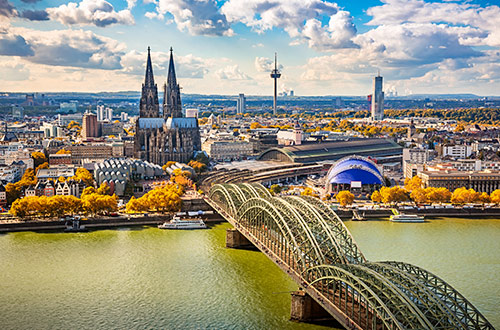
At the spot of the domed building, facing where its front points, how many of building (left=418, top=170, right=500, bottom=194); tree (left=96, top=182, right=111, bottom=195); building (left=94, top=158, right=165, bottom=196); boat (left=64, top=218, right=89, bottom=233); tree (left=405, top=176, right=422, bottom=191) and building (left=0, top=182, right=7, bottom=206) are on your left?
2

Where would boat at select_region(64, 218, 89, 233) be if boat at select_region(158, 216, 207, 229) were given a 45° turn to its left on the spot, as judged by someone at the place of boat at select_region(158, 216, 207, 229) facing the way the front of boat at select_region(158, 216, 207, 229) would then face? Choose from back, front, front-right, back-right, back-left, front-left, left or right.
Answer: front-right

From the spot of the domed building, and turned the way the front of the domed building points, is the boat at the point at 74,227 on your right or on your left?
on your right

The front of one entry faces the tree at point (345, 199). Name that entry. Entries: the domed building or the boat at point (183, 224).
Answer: the domed building

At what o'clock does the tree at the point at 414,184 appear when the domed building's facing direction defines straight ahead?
The tree is roughly at 9 o'clock from the domed building.

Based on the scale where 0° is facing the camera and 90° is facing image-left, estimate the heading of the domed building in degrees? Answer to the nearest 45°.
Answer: approximately 0°

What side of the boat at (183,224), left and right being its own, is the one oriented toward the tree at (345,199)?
back

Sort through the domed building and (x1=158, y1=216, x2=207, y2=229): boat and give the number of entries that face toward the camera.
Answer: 1

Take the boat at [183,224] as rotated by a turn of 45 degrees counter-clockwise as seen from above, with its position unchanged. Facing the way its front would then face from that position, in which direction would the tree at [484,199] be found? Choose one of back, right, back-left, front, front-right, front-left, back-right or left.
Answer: back-left

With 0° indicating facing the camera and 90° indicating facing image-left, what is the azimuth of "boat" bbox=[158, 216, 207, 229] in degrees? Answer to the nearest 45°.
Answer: approximately 90°

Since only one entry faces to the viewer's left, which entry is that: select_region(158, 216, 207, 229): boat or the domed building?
the boat

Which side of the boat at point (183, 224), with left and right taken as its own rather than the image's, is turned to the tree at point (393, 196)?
back

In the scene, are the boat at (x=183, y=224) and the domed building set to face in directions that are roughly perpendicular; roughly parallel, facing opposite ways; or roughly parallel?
roughly perpendicular

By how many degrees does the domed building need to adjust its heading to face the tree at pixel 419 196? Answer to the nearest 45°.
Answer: approximately 45° to its left

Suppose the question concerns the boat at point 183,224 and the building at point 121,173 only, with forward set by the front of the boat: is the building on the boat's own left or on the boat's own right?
on the boat's own right

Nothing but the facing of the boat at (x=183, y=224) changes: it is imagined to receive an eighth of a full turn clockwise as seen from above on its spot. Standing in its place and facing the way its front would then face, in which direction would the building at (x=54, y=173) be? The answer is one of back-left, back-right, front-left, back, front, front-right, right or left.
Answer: front
